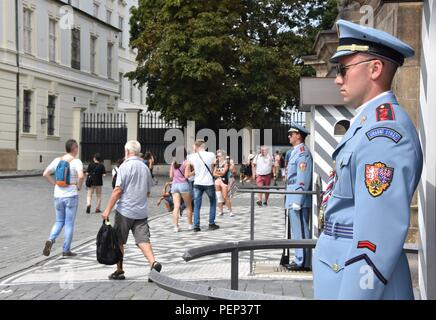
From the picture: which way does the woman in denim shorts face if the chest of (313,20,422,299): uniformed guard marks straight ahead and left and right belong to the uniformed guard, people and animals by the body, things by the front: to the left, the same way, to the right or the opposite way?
to the right

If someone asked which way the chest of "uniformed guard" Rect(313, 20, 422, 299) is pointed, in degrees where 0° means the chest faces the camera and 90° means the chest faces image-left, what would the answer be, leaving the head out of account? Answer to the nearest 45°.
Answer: approximately 90°

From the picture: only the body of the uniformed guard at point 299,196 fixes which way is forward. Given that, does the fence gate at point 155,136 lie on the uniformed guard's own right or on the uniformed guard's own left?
on the uniformed guard's own right

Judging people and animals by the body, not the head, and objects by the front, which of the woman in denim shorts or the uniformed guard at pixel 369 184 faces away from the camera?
the woman in denim shorts

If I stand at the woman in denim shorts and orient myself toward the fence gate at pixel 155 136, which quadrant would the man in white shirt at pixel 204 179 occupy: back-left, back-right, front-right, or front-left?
back-right

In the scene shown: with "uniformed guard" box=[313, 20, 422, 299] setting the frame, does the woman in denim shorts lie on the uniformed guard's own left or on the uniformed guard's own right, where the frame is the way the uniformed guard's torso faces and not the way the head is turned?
on the uniformed guard's own right

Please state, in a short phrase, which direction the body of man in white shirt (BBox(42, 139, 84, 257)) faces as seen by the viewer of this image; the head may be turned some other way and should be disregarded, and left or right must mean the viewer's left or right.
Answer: facing away from the viewer and to the right of the viewer

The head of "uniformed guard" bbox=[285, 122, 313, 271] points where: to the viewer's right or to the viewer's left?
to the viewer's left

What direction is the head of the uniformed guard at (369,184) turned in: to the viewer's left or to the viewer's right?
to the viewer's left

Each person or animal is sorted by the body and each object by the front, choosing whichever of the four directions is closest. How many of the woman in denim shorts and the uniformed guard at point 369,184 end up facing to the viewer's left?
1

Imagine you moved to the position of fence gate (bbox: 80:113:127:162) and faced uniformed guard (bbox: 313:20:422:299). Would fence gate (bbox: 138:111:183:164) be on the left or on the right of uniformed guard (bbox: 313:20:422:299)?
left

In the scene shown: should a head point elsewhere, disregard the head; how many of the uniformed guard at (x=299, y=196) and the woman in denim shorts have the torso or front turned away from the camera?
1
